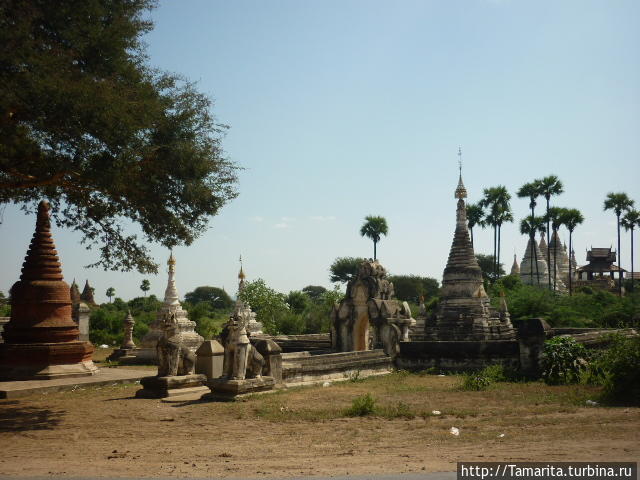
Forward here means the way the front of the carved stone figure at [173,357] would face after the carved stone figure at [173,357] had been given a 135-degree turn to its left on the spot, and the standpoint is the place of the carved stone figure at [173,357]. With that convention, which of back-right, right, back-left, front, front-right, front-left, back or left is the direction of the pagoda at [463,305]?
front-left

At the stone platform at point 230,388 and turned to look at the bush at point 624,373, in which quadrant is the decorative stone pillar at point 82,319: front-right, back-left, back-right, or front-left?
back-left

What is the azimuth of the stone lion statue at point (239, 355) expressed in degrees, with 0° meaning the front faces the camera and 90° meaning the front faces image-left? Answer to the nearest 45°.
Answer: approximately 45°

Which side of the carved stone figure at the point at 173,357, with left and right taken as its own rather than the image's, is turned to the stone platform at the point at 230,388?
left

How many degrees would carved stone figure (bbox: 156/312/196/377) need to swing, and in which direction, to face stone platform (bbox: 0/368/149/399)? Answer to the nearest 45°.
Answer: approximately 90° to its right

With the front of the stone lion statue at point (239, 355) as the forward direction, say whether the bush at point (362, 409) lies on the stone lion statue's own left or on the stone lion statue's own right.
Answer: on the stone lion statue's own left

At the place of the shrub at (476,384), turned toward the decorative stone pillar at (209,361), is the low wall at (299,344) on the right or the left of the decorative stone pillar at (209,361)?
right

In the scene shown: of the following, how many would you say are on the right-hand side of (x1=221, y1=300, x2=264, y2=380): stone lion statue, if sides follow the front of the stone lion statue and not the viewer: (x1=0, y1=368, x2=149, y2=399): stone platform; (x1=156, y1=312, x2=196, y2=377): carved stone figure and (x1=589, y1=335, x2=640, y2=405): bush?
2

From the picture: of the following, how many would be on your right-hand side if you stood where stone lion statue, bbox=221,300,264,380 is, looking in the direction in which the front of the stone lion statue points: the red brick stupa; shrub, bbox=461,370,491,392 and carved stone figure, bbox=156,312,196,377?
2

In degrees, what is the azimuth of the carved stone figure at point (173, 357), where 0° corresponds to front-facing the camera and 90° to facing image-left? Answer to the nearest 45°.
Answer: approximately 45°

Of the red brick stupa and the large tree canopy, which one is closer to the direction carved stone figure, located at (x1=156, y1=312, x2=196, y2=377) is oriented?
the large tree canopy

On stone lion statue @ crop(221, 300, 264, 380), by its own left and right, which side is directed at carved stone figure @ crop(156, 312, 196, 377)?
right
